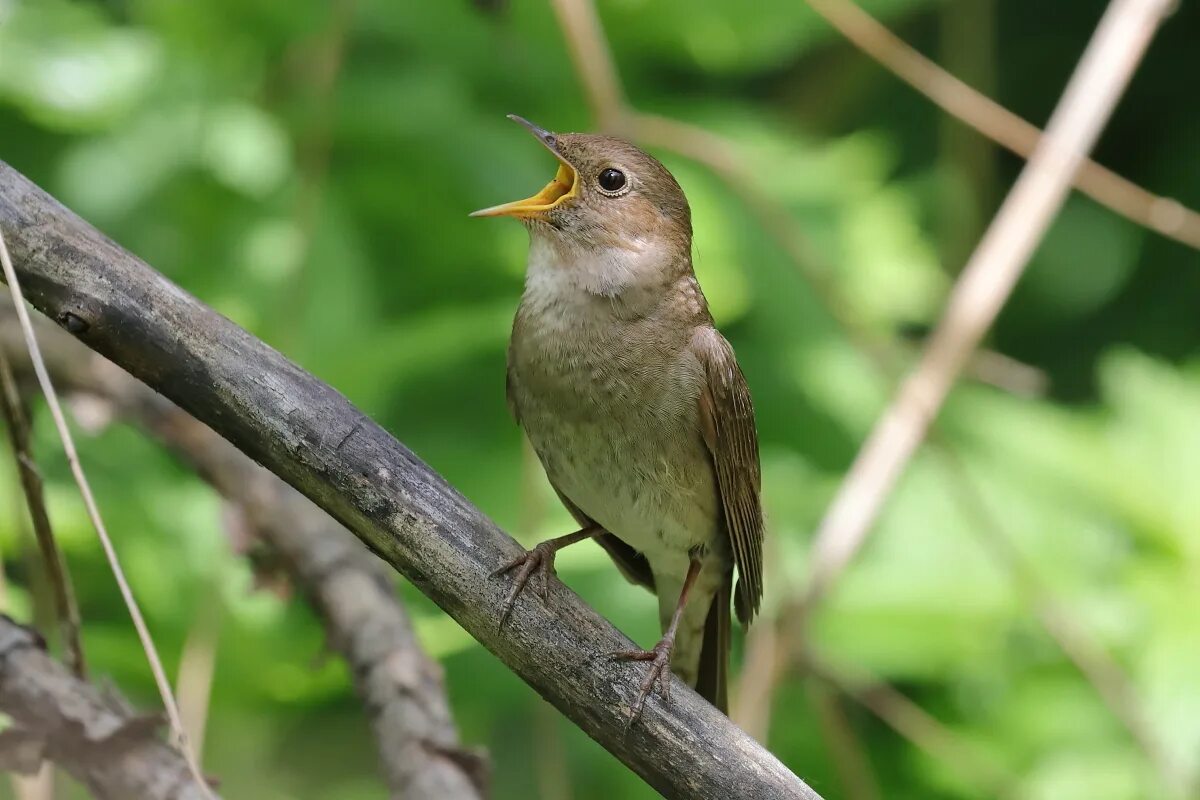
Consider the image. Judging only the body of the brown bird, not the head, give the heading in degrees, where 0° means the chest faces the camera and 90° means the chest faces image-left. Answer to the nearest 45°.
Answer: approximately 45°
